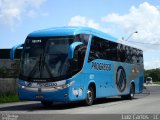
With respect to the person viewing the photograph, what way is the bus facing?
facing the viewer and to the left of the viewer
